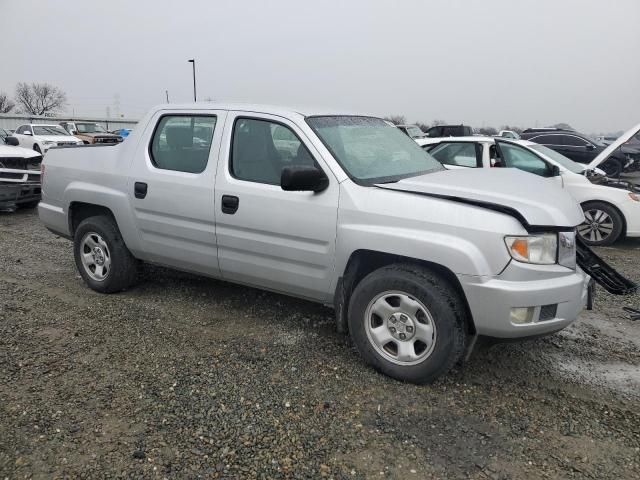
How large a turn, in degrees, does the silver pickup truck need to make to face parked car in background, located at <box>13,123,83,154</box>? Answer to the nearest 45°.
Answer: approximately 180°

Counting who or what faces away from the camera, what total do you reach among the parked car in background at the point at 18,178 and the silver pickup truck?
0

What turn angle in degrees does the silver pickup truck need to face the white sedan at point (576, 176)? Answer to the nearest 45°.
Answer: approximately 90° to its left

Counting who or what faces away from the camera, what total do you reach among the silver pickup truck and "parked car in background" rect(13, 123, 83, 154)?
0

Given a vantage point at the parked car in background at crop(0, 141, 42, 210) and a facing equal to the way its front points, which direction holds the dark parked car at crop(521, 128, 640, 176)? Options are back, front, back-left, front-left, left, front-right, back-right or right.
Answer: front-left

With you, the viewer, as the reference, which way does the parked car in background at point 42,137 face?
facing the viewer and to the right of the viewer

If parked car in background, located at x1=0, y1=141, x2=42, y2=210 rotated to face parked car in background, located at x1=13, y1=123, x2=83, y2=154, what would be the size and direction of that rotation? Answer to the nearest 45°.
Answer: approximately 135° to its left

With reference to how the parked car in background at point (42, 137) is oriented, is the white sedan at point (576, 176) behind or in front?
in front

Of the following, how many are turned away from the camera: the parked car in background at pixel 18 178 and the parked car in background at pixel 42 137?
0

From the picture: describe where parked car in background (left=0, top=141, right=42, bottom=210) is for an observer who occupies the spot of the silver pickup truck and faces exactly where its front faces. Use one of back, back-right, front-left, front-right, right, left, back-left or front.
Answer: back
